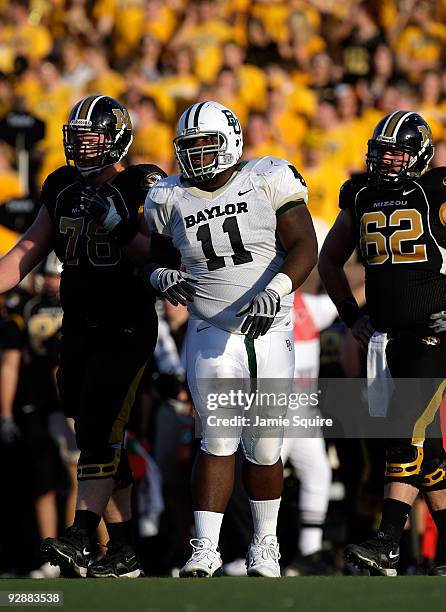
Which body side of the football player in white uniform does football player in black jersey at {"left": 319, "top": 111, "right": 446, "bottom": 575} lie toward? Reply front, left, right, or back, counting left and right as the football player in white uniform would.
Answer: left

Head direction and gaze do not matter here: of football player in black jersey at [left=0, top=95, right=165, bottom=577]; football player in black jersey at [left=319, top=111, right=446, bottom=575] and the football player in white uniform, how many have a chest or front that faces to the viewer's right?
0

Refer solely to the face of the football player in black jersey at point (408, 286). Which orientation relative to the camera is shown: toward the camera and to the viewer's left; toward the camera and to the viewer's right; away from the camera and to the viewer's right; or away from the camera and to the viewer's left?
toward the camera and to the viewer's left

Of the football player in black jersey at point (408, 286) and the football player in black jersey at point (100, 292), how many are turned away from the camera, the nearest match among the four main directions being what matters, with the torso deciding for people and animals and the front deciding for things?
0

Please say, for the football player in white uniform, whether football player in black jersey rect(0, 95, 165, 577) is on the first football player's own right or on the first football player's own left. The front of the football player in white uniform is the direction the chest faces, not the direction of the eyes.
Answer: on the first football player's own right

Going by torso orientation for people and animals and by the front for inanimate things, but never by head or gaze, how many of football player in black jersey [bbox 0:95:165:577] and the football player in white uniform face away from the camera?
0

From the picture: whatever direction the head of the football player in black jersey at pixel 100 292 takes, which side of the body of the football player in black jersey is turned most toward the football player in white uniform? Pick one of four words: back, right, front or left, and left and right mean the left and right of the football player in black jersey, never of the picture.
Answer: left

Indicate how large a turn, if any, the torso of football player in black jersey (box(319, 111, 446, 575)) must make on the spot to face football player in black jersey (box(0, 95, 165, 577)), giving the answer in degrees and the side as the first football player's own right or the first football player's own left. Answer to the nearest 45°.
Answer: approximately 45° to the first football player's own right

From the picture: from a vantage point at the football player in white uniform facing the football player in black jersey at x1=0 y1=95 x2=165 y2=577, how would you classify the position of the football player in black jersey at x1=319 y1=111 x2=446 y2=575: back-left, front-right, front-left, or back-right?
back-right

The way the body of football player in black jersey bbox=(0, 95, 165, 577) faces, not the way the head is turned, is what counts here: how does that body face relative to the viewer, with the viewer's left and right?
facing the viewer and to the left of the viewer

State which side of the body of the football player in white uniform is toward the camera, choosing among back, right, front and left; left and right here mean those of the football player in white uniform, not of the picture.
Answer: front

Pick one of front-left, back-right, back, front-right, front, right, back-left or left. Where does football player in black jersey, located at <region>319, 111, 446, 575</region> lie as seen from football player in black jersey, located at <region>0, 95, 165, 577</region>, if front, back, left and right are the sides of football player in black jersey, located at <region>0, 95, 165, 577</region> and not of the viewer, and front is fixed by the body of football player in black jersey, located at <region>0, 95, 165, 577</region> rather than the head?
back-left
